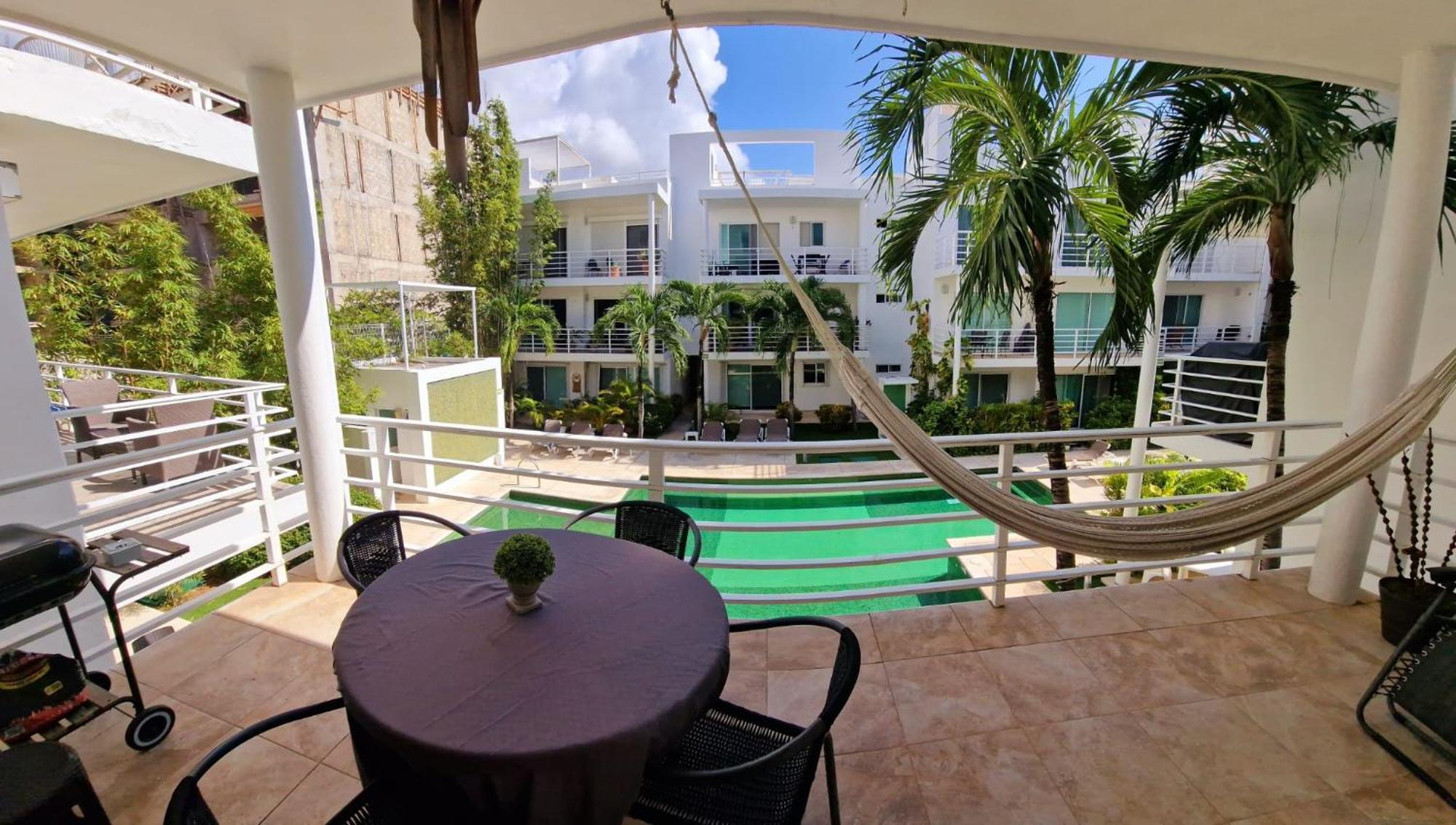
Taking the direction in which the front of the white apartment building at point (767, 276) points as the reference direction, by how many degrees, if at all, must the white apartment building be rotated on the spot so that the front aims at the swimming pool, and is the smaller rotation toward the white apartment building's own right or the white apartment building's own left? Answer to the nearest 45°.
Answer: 0° — it already faces it

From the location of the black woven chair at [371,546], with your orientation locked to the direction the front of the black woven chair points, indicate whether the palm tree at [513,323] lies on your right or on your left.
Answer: on your left

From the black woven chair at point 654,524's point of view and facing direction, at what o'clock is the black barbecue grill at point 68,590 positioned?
The black barbecue grill is roughly at 1 o'clock from the black woven chair.

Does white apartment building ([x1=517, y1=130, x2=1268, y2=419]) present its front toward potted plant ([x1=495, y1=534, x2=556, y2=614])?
yes

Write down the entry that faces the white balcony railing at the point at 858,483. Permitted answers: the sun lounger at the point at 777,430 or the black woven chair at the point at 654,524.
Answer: the sun lounger

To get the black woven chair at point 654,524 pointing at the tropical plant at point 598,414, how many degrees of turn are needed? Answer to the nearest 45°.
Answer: approximately 135° to its right

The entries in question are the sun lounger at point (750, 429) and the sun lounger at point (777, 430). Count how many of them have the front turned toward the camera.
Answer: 2

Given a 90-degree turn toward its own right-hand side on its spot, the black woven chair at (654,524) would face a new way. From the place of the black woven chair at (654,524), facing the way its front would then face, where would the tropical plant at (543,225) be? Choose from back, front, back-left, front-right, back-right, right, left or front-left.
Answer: front-right

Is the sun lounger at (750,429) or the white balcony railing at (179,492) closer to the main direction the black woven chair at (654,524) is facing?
the white balcony railing

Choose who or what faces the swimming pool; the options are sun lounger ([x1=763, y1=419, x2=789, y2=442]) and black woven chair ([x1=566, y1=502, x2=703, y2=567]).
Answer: the sun lounger
